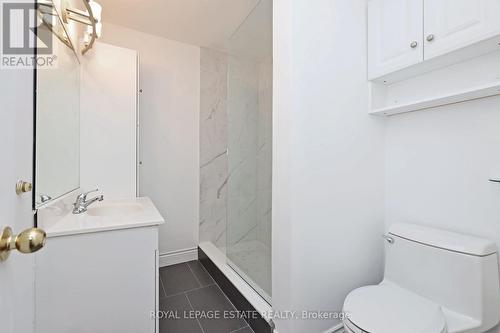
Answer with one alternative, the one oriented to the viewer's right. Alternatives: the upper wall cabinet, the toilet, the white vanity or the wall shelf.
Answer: the white vanity

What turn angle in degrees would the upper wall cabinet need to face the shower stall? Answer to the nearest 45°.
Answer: approximately 45° to its right

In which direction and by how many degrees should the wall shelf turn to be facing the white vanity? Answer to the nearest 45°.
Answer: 0° — it already faces it

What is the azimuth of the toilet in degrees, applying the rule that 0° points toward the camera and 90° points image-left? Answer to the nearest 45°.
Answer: approximately 45°

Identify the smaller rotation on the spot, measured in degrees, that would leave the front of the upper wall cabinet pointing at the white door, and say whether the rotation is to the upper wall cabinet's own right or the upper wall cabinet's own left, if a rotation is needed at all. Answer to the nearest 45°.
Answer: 0° — it already faces it

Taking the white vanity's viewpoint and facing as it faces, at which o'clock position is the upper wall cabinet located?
The upper wall cabinet is roughly at 1 o'clock from the white vanity.

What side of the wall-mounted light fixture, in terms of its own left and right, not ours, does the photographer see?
right

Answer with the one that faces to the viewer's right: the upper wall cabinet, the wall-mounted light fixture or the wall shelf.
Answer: the wall-mounted light fixture

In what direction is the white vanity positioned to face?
to the viewer's right

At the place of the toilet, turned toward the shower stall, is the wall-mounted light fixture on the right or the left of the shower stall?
left
